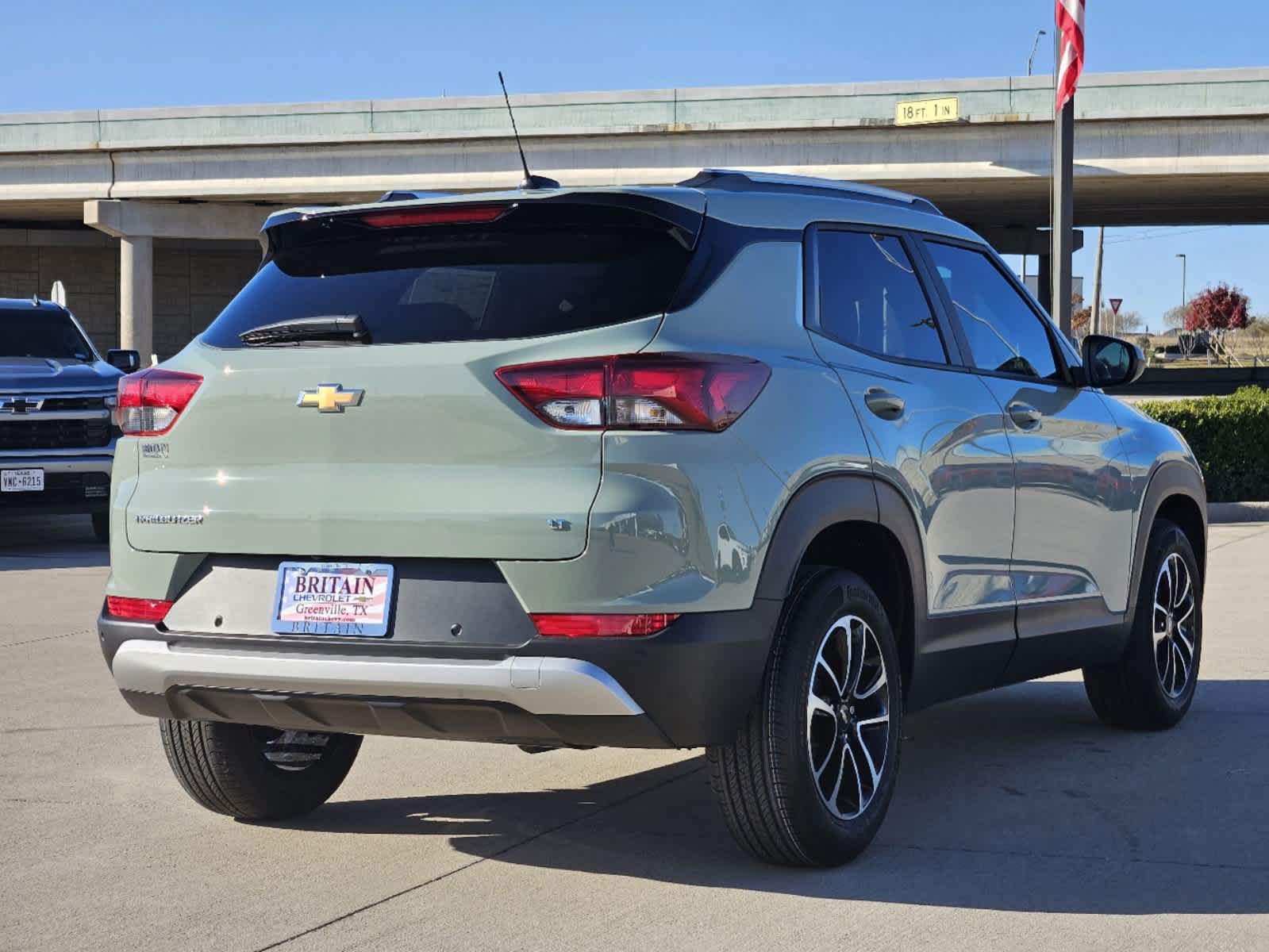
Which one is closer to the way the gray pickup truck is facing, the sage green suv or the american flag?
the sage green suv

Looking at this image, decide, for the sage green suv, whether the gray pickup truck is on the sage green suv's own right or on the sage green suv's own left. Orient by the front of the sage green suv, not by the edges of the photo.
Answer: on the sage green suv's own left

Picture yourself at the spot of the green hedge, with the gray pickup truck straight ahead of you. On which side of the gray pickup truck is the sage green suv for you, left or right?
left

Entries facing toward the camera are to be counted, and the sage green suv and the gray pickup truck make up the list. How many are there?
1

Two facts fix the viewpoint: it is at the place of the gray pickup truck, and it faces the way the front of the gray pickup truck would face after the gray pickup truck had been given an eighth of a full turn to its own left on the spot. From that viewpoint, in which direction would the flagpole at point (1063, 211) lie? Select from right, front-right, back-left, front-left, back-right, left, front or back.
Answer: front-left

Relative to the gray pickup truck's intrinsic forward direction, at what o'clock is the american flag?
The american flag is roughly at 9 o'clock from the gray pickup truck.

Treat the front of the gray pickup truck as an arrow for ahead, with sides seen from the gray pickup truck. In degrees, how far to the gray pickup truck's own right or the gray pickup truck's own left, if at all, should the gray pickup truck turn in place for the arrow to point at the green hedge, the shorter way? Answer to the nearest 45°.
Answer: approximately 90° to the gray pickup truck's own left

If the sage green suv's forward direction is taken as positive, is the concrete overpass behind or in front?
in front

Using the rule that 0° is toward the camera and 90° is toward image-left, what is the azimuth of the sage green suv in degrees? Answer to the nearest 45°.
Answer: approximately 225°

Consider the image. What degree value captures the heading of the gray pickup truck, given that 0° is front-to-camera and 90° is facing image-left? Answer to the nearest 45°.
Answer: approximately 0°

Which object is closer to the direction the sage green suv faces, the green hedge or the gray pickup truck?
the green hedge

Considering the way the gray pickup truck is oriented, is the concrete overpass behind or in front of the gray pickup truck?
behind

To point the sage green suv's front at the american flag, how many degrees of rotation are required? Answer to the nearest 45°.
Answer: approximately 45° to its left
